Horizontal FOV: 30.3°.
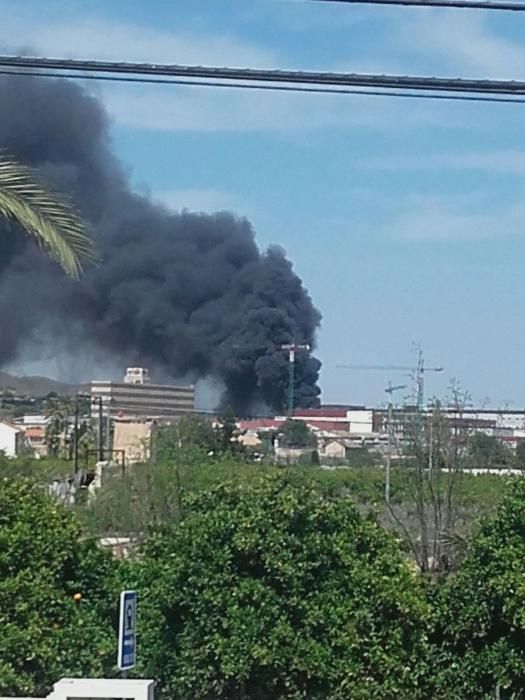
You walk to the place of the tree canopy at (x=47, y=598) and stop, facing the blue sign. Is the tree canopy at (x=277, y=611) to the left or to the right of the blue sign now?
left

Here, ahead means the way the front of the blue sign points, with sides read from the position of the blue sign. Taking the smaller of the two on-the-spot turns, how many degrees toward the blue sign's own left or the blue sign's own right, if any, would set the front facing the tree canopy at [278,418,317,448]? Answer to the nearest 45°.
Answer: approximately 135° to the blue sign's own left

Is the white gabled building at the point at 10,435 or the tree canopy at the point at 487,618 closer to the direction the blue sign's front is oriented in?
the tree canopy

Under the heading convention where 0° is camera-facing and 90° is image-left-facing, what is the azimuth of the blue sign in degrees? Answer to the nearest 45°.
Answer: approximately 315°

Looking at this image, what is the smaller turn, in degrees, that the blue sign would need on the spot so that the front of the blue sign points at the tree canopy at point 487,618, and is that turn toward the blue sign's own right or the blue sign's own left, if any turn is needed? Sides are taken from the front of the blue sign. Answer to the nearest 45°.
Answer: approximately 90° to the blue sign's own left

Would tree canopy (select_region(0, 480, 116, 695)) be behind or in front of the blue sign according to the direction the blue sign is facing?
behind

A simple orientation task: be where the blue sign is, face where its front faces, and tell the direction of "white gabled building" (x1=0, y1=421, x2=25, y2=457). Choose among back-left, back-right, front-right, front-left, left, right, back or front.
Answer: back-left
